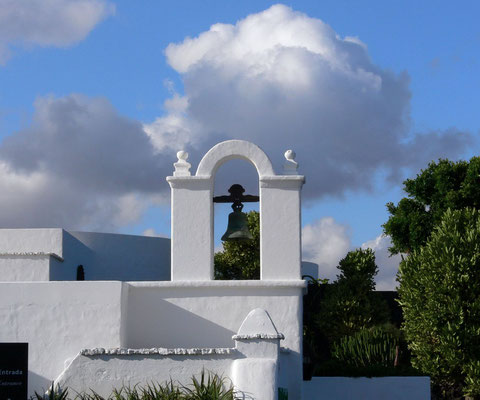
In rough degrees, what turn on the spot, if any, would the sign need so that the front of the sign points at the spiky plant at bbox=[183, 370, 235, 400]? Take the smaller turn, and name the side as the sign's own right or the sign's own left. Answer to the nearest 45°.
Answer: approximately 45° to the sign's own left

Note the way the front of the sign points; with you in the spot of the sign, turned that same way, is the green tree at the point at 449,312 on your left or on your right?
on your left

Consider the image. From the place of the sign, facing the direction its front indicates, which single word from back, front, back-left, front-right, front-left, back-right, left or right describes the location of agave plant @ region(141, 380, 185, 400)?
front-left

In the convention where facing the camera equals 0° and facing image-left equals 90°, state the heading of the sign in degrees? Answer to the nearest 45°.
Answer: approximately 0°

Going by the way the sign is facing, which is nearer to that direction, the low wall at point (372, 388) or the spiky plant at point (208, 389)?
the spiky plant

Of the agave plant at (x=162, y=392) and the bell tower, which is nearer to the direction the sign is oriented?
the agave plant

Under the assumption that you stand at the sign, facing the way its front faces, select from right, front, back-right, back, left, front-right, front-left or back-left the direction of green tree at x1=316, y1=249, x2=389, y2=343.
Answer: back-left

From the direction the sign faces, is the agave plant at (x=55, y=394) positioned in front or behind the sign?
in front

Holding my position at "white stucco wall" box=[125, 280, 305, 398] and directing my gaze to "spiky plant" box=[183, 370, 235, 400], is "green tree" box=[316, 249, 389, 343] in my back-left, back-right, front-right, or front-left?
back-left

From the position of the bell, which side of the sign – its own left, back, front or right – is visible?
left

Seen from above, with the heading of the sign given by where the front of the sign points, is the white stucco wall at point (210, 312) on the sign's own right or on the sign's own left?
on the sign's own left
